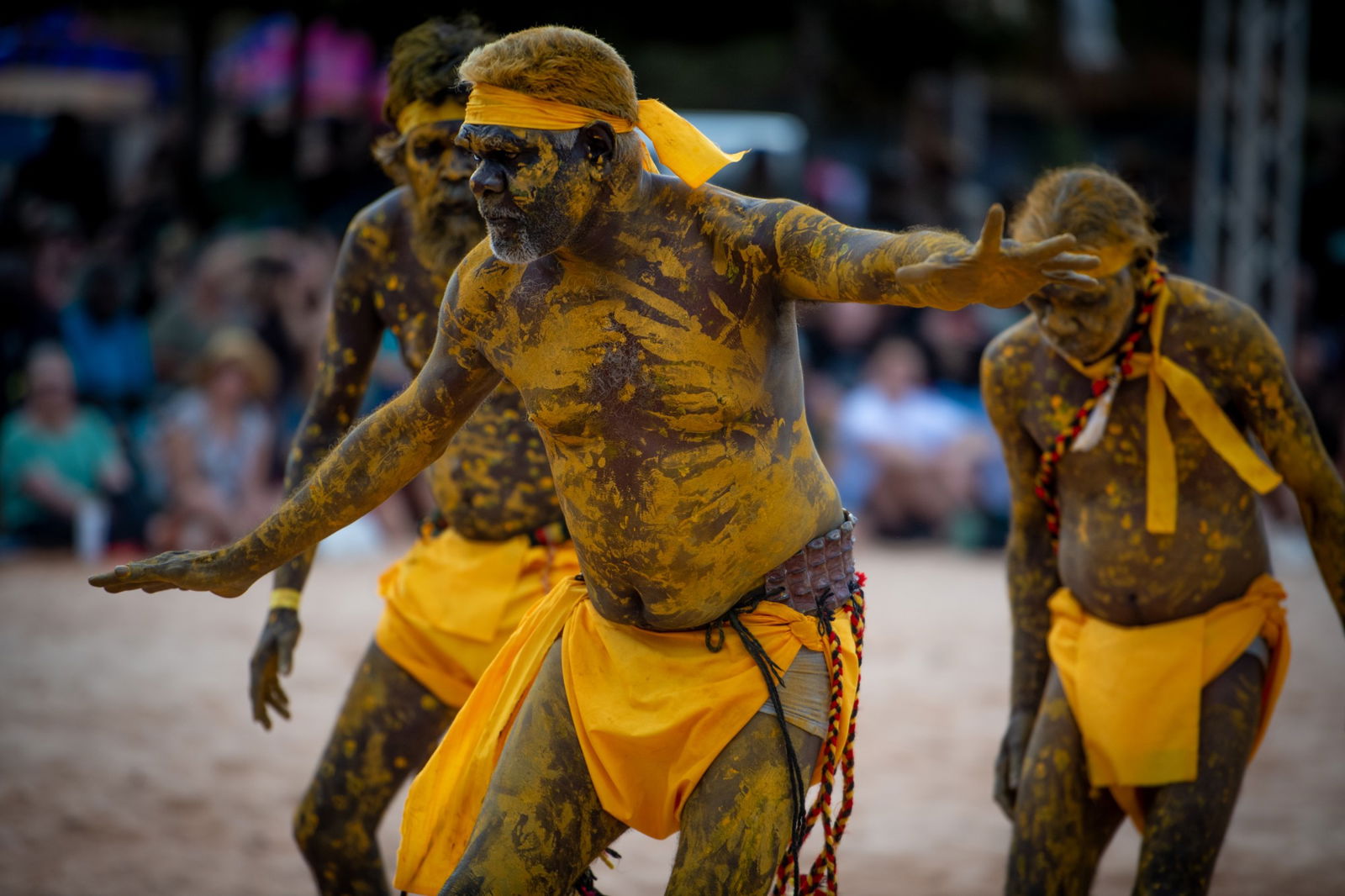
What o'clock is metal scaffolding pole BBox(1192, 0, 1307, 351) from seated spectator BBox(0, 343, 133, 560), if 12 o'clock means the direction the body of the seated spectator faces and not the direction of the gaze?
The metal scaffolding pole is roughly at 9 o'clock from the seated spectator.

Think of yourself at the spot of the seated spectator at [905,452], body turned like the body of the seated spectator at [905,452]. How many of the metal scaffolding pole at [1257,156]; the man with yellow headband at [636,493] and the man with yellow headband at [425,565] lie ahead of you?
2

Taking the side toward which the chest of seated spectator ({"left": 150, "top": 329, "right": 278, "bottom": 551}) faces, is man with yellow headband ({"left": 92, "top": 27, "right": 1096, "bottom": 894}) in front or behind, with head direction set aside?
in front

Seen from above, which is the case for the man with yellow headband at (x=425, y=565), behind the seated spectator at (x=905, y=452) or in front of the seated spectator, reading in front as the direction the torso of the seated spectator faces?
in front

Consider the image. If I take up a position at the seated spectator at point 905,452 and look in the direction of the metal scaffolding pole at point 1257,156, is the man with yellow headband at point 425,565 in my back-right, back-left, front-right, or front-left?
back-right

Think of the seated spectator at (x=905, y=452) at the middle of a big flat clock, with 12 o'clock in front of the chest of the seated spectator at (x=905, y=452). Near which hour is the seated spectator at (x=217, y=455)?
the seated spectator at (x=217, y=455) is roughly at 2 o'clock from the seated spectator at (x=905, y=452).

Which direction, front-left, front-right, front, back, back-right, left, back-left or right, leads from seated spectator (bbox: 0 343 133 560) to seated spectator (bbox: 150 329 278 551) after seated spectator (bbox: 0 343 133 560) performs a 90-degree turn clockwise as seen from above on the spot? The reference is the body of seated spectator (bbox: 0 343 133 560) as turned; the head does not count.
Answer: back

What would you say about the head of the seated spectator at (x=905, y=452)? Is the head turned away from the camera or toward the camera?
toward the camera

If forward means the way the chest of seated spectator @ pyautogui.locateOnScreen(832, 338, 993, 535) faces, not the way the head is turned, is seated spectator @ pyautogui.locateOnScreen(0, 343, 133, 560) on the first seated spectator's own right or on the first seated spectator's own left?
on the first seated spectator's own right

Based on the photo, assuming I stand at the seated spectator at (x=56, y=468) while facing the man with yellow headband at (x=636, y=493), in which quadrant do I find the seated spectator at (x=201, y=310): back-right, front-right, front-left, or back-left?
back-left

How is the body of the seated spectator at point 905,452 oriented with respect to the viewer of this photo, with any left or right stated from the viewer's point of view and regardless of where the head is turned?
facing the viewer

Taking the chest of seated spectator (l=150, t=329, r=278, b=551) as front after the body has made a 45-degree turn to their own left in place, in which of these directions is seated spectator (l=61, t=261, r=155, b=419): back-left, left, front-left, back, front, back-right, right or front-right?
back

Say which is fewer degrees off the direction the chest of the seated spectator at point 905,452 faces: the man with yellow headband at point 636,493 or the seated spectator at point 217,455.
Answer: the man with yellow headband

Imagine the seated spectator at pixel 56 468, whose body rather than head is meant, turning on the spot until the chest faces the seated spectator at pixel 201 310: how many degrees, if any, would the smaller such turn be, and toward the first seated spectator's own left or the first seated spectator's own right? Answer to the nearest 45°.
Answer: approximately 135° to the first seated spectator's own left

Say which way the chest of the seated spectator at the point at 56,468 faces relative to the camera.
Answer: toward the camera

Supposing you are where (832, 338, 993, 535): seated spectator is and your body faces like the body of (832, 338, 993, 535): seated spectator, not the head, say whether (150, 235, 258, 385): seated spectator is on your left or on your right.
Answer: on your right

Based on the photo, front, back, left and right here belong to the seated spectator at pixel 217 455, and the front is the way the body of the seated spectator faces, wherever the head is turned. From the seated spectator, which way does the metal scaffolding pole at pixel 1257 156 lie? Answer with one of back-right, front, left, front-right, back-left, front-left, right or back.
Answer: left

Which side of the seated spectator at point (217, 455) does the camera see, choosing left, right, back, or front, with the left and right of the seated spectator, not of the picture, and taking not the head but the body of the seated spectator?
front
